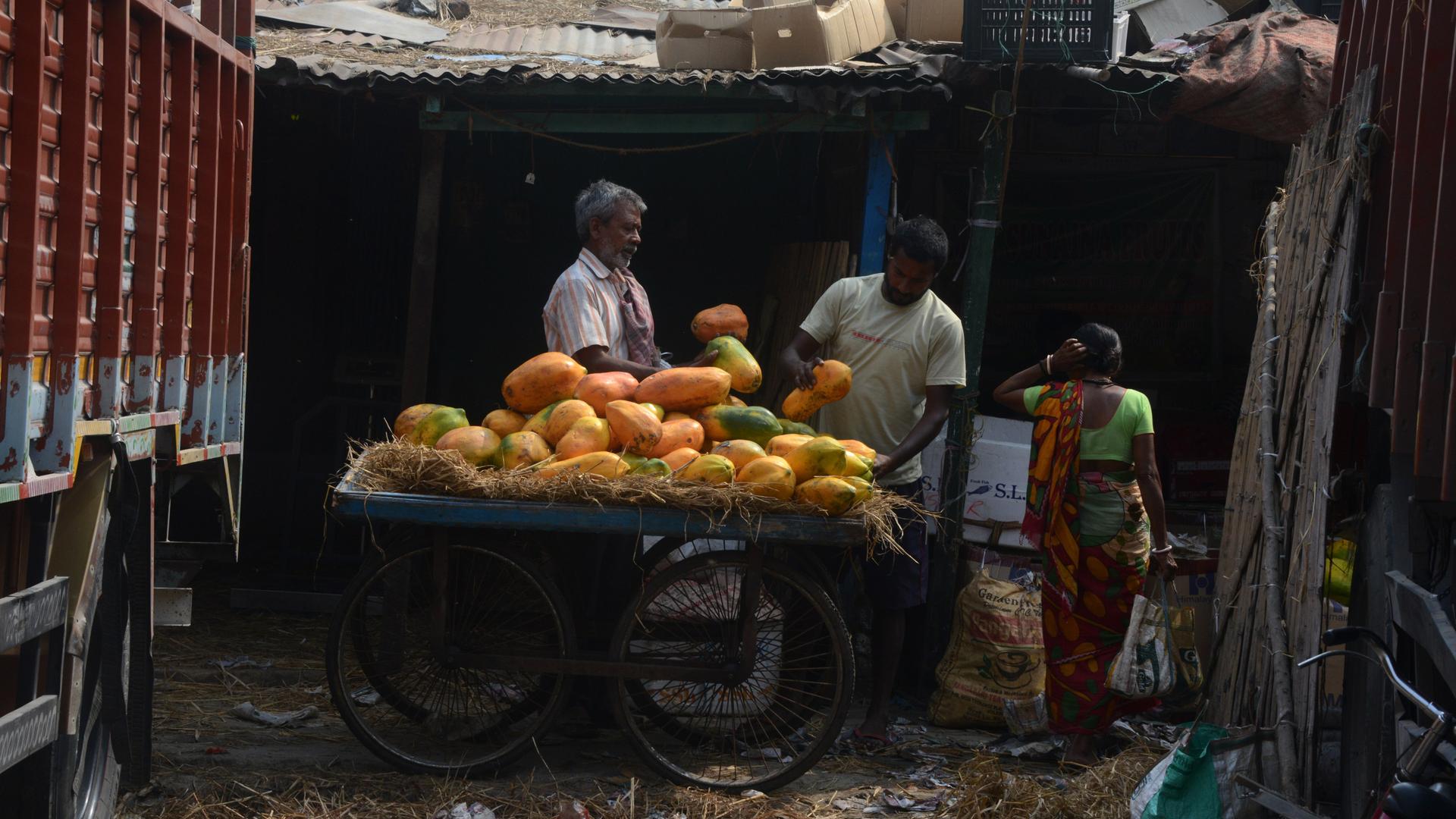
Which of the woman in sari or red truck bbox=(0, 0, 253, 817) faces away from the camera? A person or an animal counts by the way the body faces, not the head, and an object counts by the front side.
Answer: the woman in sari

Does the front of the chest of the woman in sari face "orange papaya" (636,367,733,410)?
no

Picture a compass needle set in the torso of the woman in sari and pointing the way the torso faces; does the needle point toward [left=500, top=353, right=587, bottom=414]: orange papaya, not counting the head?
no

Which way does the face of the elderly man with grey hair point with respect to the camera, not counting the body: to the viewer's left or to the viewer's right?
to the viewer's right

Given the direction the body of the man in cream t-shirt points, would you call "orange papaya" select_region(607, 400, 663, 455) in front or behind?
in front

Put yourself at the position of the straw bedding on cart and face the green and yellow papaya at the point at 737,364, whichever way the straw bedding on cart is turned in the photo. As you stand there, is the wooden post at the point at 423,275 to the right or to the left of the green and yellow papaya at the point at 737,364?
left

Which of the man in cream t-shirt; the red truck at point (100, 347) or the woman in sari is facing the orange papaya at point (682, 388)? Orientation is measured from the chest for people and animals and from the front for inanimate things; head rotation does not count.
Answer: the man in cream t-shirt

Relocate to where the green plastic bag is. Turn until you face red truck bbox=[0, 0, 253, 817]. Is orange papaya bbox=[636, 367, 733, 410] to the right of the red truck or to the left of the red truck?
right

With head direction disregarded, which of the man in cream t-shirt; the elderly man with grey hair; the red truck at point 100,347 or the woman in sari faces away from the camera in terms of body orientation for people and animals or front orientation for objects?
the woman in sari

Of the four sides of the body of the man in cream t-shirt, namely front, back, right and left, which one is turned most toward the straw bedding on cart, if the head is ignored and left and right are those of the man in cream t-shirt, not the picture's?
front

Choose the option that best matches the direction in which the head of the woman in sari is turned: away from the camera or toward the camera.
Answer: away from the camera

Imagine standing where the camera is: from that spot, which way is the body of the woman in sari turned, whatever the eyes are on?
away from the camera

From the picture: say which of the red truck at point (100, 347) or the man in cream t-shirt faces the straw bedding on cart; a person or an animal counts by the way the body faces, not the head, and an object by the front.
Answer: the man in cream t-shirt

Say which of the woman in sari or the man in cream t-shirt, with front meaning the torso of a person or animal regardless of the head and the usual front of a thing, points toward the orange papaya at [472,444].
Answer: the man in cream t-shirt

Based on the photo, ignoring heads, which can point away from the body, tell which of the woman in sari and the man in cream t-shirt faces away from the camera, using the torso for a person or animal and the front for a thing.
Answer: the woman in sari

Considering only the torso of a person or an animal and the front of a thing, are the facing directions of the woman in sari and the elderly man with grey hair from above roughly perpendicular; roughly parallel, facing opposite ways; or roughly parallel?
roughly perpendicular
